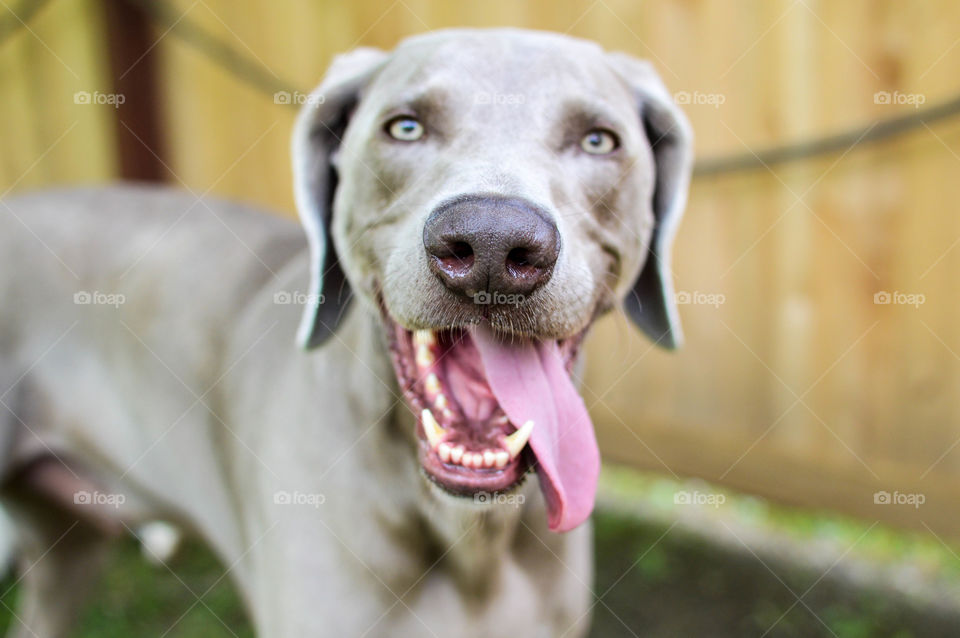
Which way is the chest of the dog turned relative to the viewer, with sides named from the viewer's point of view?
facing the viewer and to the right of the viewer

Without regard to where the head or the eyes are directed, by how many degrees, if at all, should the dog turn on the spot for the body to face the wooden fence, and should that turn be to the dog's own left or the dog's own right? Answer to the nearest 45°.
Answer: approximately 90° to the dog's own left

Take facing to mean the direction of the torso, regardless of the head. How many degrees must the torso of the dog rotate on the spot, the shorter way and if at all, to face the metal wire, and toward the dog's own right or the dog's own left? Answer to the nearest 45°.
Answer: approximately 90° to the dog's own left
